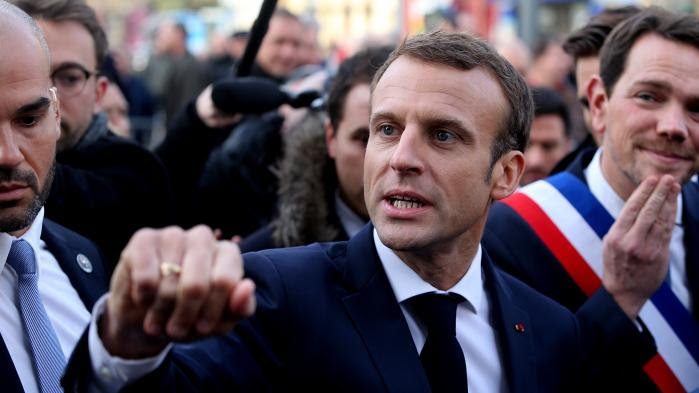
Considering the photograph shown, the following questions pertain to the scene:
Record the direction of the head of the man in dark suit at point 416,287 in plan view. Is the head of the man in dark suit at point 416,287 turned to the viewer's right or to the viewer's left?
to the viewer's left

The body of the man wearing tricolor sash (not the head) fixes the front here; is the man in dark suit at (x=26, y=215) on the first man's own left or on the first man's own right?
on the first man's own right

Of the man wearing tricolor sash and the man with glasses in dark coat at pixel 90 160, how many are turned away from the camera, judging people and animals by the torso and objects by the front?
0

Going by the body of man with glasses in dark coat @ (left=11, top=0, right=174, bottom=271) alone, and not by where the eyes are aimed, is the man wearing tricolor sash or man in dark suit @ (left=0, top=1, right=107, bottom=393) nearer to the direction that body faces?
the man in dark suit

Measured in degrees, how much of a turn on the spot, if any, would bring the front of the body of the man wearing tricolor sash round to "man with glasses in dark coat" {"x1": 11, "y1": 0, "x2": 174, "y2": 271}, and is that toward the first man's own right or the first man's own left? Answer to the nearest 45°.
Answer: approximately 135° to the first man's own right
